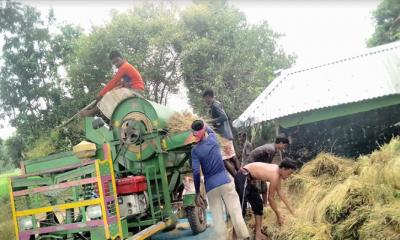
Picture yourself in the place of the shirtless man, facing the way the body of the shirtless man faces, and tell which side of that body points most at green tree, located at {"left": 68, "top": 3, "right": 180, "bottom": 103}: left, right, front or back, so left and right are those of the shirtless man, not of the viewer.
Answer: left

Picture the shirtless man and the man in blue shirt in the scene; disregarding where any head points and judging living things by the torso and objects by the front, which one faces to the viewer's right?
the shirtless man

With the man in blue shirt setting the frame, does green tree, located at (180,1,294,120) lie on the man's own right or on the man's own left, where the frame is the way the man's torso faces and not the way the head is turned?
on the man's own right

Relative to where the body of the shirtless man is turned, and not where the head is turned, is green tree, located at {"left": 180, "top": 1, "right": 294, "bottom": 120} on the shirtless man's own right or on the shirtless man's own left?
on the shirtless man's own left

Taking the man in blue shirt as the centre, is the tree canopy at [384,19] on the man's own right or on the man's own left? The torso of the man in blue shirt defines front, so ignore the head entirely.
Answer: on the man's own right

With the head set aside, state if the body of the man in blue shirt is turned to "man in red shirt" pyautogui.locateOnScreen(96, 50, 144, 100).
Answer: yes

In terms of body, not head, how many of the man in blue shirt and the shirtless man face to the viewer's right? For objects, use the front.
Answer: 1

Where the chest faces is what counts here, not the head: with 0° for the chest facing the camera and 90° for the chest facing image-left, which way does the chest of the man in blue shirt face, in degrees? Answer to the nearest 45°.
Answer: approximately 135°

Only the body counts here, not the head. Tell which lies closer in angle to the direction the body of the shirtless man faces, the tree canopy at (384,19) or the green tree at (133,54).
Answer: the tree canopy

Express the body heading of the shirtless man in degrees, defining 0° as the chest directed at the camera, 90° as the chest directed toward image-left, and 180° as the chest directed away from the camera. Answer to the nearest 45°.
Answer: approximately 270°

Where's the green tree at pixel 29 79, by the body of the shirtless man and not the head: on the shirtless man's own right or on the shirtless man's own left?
on the shirtless man's own left

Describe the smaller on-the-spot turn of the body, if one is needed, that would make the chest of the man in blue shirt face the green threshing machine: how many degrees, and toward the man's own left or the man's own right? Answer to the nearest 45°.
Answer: approximately 45° to the man's own left

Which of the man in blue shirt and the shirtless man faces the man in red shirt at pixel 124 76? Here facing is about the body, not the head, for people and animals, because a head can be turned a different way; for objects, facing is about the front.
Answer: the man in blue shirt
